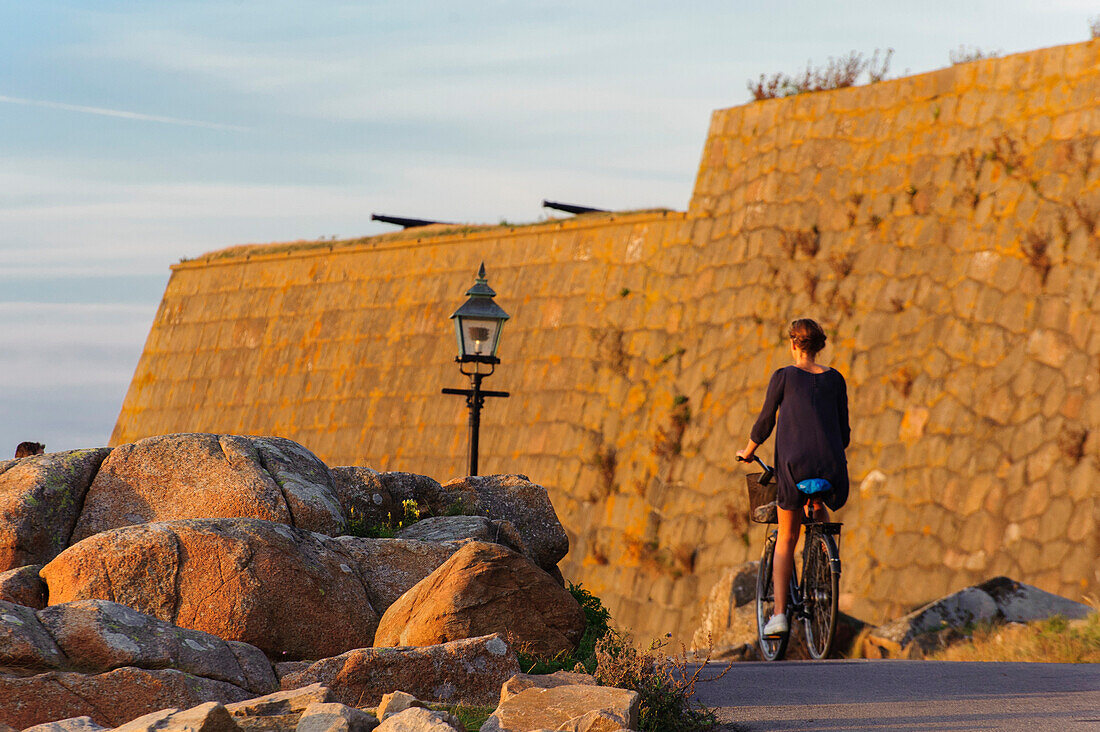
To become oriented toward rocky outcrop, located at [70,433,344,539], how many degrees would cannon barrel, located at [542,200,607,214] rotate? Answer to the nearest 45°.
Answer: approximately 90° to its left

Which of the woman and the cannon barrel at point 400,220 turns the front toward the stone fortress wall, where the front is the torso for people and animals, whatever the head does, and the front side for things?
the woman

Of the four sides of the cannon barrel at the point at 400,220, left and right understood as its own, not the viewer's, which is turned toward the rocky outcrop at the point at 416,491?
left

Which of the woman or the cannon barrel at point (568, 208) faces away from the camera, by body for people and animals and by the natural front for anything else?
the woman

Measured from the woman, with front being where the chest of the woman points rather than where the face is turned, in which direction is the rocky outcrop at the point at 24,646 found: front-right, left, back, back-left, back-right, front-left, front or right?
back-left

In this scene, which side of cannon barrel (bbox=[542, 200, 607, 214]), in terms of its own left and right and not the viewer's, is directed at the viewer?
left

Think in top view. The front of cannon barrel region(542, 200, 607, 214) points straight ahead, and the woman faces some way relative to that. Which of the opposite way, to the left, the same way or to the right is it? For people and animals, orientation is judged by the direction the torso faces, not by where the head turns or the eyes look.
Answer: to the right

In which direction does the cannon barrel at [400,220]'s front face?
to the viewer's left

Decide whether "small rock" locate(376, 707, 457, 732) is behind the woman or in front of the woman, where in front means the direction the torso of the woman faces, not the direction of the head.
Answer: behind

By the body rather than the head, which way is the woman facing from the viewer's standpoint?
away from the camera
